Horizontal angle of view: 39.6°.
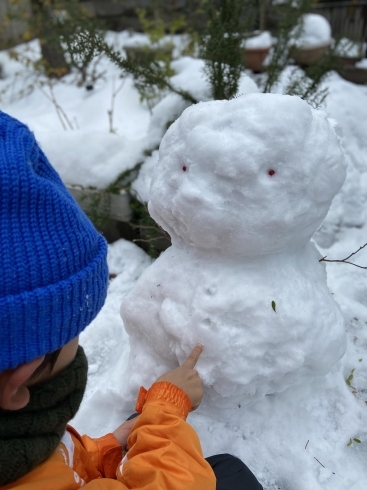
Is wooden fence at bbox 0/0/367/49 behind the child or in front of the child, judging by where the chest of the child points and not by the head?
in front

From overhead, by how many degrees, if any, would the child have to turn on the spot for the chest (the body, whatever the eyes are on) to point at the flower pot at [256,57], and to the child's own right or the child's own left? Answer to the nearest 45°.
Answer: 0° — they already face it

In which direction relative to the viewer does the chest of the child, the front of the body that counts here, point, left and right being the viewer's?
facing away from the viewer and to the right of the viewer

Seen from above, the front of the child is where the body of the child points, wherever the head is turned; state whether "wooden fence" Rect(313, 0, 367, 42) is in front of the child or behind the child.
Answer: in front

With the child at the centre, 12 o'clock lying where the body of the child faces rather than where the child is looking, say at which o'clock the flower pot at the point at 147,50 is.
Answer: The flower pot is roughly at 11 o'clock from the child.

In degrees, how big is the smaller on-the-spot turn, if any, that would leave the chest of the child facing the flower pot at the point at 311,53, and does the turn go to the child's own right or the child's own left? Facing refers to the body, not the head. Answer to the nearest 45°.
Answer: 0° — they already face it

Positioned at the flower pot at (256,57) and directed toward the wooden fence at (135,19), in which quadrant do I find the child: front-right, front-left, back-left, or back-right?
back-left
